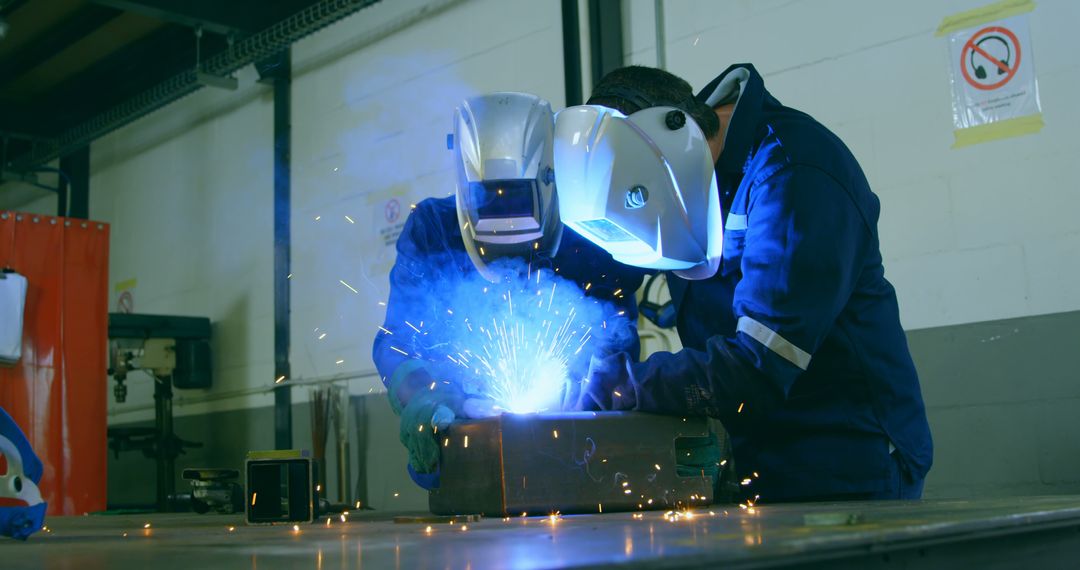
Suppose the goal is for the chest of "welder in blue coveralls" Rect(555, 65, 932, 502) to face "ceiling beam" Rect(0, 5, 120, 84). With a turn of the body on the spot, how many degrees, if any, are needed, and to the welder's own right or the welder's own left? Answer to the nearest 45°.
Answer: approximately 45° to the welder's own right

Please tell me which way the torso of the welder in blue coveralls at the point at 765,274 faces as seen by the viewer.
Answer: to the viewer's left

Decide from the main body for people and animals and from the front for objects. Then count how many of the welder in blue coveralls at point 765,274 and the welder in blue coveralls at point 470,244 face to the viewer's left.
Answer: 1

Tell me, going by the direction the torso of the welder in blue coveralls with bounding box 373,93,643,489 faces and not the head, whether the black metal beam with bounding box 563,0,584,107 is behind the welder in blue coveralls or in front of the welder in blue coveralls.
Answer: behind

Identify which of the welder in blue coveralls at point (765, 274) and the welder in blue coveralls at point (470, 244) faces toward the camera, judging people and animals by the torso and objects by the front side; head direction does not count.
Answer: the welder in blue coveralls at point (470, 244)

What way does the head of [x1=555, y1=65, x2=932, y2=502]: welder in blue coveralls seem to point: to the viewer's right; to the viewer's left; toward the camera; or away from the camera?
to the viewer's left

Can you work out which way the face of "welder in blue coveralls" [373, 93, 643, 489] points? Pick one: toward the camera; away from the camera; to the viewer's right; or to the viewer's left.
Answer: toward the camera

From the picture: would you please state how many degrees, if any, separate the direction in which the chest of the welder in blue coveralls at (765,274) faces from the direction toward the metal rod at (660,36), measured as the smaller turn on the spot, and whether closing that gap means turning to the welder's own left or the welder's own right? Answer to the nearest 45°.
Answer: approximately 90° to the welder's own right

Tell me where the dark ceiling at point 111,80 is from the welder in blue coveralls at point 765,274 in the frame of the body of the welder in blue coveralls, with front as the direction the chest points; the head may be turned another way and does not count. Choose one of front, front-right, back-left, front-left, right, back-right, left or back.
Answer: front-right

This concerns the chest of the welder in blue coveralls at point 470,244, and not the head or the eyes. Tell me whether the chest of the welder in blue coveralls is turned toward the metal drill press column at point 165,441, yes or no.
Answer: no

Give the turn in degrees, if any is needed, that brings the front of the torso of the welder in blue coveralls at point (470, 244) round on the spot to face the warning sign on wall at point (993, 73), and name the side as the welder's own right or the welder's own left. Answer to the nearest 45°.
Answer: approximately 135° to the welder's own left

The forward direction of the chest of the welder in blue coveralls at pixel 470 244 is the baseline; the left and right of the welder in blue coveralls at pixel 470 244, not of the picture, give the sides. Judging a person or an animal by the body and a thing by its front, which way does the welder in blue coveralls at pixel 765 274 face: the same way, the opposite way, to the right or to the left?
to the right

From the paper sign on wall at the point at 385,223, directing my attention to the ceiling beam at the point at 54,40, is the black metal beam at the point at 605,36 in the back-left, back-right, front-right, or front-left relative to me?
back-left

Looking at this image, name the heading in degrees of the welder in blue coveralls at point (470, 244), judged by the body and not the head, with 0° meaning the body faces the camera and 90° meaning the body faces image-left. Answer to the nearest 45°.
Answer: approximately 0°
